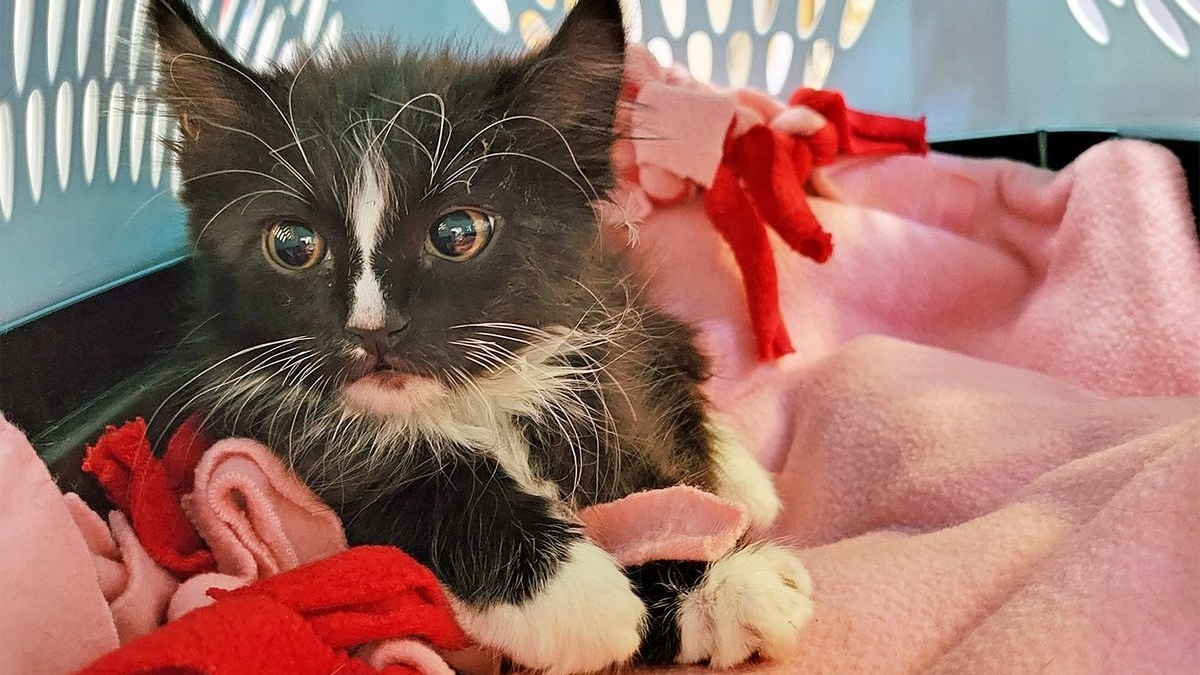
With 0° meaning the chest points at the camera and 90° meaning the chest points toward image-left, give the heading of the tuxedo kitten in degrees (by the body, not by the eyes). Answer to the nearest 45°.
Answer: approximately 0°

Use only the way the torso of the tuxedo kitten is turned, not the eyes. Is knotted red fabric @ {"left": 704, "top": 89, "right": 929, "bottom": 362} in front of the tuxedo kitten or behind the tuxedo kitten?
behind
